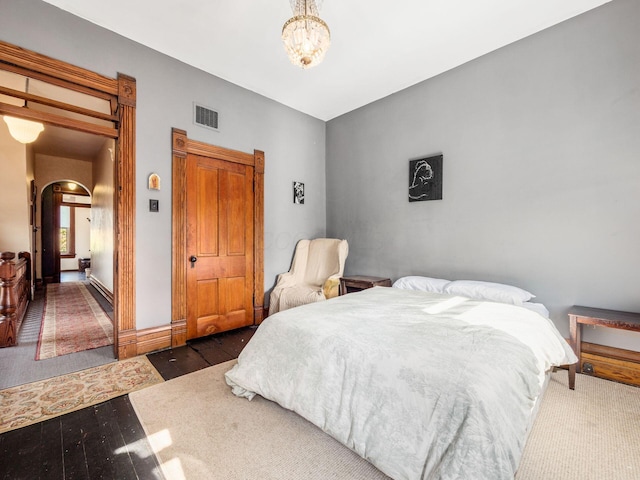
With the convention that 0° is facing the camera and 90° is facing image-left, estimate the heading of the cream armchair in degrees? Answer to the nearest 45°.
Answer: approximately 45°

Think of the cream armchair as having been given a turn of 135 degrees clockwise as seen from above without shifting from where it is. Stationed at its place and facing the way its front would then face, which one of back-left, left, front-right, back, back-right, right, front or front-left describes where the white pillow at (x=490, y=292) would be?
back-right

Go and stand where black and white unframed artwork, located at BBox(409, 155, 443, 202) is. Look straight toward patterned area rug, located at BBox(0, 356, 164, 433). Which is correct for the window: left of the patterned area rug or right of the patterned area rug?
right

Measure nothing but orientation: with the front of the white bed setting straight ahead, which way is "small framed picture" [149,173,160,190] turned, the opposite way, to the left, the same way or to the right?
to the left

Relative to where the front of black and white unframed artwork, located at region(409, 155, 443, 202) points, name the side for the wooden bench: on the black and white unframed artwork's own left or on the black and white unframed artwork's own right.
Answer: on the black and white unframed artwork's own left

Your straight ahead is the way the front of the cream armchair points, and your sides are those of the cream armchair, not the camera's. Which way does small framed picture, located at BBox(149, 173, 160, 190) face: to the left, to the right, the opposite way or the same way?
to the left

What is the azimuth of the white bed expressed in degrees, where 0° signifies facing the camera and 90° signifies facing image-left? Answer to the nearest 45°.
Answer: approximately 45°

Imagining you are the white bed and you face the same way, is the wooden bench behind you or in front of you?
behind

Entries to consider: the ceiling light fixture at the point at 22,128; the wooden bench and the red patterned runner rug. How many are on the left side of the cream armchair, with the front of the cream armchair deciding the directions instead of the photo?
1

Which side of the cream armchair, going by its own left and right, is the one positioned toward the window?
right

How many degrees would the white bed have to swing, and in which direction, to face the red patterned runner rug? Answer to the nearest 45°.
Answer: approximately 45° to its right

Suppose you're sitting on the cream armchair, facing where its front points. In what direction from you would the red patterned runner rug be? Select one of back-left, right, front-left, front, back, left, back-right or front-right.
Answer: front-right

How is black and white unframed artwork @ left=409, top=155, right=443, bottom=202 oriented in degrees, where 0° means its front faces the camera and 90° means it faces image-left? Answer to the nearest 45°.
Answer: approximately 45°

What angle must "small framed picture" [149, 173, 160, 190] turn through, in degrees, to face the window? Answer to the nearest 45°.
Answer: approximately 180°
